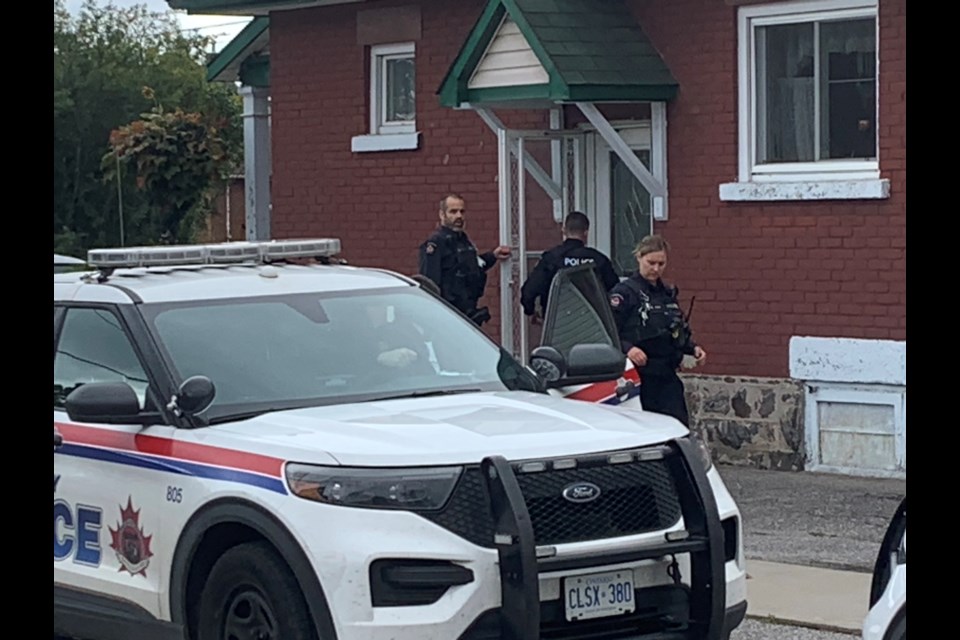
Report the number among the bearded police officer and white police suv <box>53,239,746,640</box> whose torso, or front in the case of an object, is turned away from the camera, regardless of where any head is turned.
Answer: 0

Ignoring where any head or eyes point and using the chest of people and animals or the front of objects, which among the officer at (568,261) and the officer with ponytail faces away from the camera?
the officer

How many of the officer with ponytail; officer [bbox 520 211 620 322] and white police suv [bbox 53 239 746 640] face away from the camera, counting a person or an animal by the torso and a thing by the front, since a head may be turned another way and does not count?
1

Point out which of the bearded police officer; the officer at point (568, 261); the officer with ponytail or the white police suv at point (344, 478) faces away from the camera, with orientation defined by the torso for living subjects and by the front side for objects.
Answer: the officer

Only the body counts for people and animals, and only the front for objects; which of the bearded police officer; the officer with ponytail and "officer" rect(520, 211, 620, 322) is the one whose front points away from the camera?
the officer

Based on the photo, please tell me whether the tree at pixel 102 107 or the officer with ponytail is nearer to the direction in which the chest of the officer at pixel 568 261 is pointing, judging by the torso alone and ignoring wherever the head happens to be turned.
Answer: the tree

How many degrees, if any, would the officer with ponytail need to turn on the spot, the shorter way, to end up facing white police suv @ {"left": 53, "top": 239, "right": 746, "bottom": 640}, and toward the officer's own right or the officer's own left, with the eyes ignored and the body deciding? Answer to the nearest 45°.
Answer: approximately 45° to the officer's own right

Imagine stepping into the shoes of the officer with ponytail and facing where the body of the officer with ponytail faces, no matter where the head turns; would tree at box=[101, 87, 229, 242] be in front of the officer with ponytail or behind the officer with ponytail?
behind

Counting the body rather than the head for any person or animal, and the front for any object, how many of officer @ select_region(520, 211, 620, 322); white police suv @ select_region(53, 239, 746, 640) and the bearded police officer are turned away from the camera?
1

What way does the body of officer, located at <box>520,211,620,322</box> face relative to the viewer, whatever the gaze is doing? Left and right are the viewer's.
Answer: facing away from the viewer

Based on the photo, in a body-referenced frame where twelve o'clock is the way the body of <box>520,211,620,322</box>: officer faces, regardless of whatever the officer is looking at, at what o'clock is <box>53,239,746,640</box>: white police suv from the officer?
The white police suv is roughly at 6 o'clock from the officer.

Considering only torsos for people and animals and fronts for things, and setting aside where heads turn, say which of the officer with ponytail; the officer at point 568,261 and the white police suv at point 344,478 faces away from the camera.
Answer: the officer

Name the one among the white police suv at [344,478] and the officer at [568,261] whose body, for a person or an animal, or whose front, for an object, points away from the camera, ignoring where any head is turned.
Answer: the officer

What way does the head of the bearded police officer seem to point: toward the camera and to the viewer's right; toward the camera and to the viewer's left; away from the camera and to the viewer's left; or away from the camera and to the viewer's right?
toward the camera and to the viewer's right

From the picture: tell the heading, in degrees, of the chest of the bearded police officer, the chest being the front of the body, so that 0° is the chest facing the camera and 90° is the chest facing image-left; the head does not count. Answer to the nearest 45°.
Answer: approximately 315°
